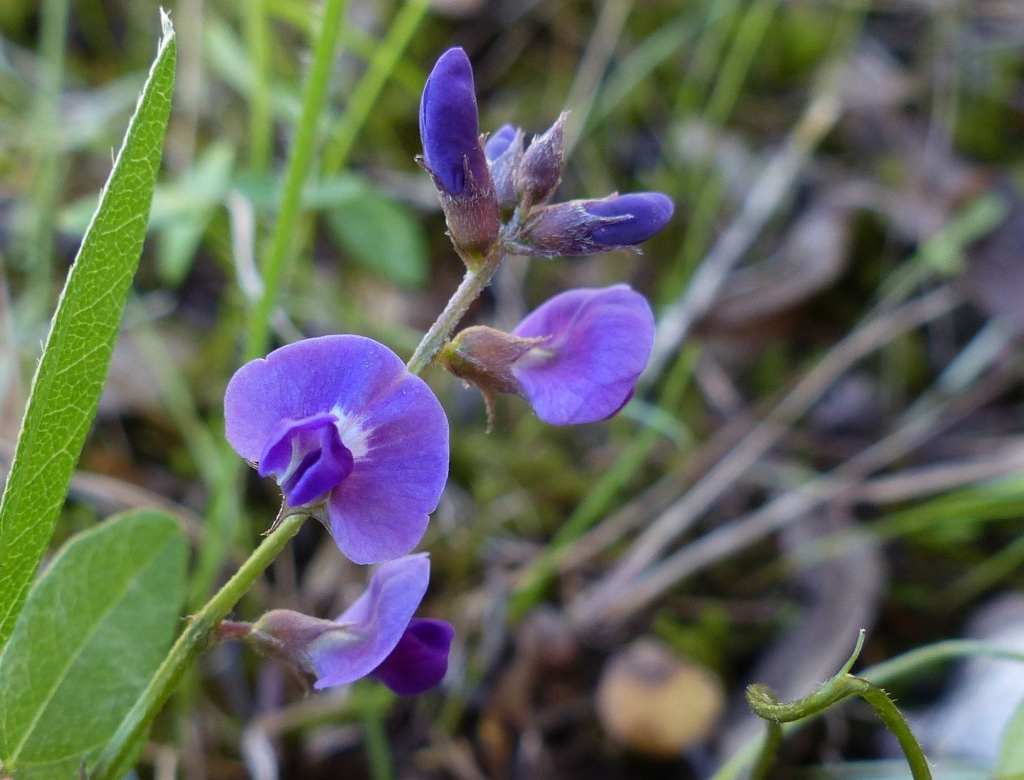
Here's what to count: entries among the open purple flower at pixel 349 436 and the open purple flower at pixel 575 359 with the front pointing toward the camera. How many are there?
1

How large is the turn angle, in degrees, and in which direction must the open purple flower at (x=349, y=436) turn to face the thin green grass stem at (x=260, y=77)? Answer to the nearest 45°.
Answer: approximately 180°

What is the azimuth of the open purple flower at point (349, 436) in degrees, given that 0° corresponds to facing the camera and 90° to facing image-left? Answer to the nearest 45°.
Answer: approximately 0°

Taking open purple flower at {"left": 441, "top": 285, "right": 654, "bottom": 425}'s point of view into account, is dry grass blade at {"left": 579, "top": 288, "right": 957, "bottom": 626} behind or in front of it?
in front

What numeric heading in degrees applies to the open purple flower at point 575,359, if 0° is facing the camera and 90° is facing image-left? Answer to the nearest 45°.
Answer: approximately 225°
